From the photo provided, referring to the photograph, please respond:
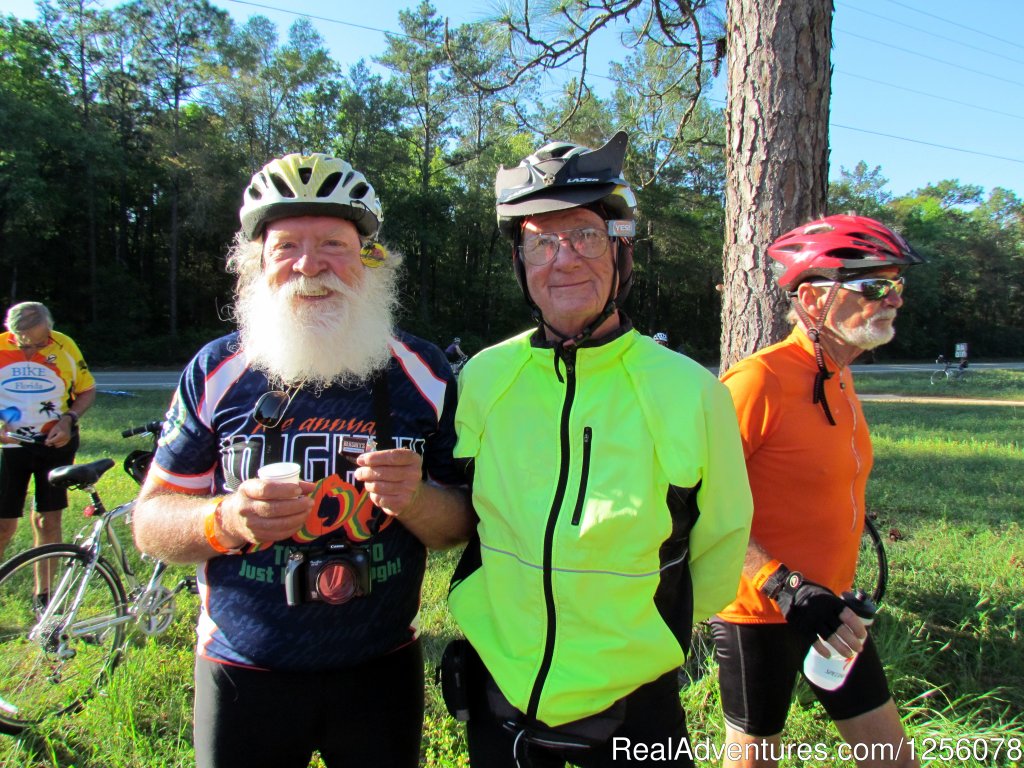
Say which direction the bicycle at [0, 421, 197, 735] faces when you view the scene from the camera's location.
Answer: facing away from the viewer and to the right of the viewer

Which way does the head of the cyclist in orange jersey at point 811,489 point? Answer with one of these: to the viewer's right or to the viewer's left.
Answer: to the viewer's right

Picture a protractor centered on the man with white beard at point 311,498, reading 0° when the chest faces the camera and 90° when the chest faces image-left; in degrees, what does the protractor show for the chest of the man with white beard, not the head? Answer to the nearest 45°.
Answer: approximately 0°

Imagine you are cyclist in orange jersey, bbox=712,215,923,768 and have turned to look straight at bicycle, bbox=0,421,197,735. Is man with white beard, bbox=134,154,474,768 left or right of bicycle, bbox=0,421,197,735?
left

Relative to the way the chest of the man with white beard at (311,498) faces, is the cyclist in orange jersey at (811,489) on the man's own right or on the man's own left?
on the man's own left

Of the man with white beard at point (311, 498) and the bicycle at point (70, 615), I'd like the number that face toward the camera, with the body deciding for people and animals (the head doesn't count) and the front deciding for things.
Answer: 1

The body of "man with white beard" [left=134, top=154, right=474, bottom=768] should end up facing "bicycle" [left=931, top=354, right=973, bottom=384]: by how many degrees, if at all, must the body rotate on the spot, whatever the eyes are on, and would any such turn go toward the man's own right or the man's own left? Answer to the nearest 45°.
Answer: approximately 135° to the man's own left
